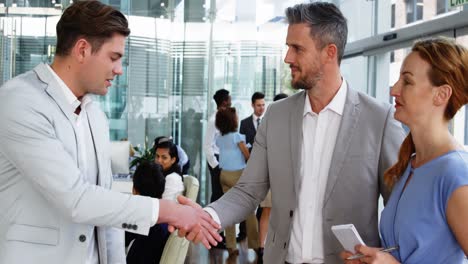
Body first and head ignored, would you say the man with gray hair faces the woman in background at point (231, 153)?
no

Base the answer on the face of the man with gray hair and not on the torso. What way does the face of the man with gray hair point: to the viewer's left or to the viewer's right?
to the viewer's left

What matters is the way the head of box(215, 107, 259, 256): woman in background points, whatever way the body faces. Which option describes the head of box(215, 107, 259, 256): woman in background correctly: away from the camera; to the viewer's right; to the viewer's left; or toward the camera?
away from the camera

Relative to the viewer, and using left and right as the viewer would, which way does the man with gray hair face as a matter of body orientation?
facing the viewer and to the left of the viewer
